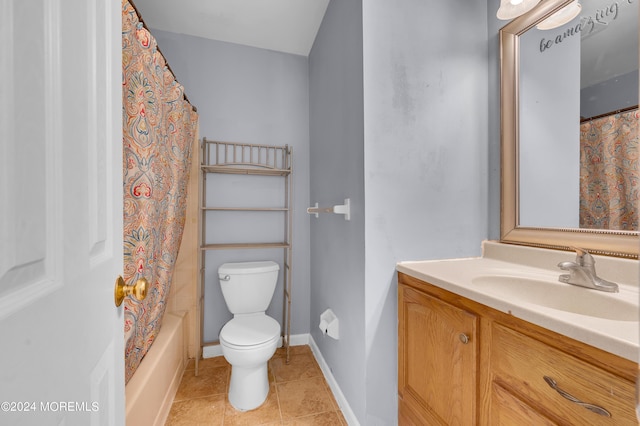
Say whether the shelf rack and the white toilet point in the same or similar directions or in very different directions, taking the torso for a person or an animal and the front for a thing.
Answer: same or similar directions

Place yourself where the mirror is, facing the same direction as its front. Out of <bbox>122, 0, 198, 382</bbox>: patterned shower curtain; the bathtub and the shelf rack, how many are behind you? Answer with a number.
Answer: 0

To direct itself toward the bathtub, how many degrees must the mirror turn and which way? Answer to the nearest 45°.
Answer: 0° — it already faces it

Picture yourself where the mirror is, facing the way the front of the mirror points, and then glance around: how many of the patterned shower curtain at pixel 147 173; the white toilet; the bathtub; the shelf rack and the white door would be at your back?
0

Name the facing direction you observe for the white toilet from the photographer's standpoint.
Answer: facing the viewer

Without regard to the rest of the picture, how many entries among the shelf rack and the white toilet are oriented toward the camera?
2

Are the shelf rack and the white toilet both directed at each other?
no

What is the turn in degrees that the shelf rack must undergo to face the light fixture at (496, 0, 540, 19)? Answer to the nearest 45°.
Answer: approximately 45° to its left

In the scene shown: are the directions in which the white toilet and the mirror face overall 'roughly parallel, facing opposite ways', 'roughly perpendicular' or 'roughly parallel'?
roughly perpendicular

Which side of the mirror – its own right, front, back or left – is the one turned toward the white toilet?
front

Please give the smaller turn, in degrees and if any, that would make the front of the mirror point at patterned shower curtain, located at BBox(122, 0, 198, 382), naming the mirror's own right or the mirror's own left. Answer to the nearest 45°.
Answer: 0° — it already faces it

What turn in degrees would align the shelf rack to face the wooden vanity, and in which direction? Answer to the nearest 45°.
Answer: approximately 45° to its left

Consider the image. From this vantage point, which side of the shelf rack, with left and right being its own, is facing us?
front

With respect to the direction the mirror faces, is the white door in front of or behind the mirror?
in front

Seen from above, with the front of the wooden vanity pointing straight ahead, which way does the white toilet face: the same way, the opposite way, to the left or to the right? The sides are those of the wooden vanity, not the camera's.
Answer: to the left

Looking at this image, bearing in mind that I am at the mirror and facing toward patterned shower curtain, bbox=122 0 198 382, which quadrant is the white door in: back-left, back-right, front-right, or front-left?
front-left

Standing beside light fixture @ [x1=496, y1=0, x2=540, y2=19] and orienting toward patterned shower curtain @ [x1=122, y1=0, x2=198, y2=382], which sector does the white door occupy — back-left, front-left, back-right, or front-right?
front-left
